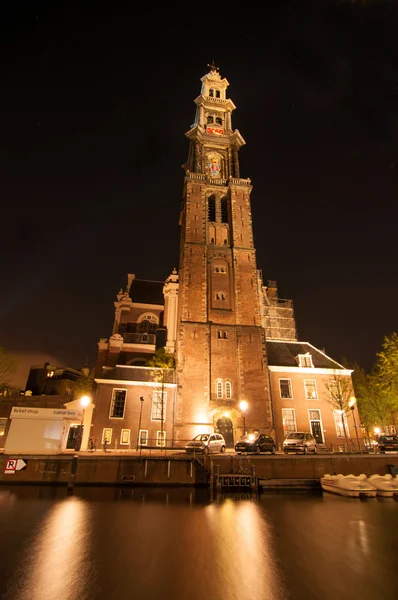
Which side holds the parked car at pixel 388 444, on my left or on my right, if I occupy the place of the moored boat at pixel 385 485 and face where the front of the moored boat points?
on my right

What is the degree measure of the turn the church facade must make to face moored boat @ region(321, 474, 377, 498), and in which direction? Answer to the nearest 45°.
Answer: approximately 45° to its left

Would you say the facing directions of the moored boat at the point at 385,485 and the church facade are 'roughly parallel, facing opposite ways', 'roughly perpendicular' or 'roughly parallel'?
roughly perpendicular

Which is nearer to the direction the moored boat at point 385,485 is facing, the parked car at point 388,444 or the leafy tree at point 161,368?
the leafy tree

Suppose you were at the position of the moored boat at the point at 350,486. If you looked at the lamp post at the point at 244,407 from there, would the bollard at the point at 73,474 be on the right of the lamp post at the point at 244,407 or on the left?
left

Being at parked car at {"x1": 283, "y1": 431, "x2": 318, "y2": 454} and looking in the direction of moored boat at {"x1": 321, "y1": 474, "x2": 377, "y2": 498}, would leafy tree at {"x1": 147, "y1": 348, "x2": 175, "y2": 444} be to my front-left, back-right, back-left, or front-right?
back-right

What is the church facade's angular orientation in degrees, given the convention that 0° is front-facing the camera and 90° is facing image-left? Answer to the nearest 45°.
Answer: approximately 0°

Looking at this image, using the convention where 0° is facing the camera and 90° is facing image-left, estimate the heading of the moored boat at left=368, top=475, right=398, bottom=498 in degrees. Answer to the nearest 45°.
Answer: approximately 90°

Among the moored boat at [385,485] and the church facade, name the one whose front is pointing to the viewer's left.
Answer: the moored boat

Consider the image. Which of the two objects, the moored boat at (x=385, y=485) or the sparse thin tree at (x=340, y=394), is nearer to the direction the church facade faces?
the moored boat

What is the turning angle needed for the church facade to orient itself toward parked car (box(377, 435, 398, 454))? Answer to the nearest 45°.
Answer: approximately 90° to its left

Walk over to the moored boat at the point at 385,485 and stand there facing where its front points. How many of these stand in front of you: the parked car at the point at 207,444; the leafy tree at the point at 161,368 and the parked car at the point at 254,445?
3

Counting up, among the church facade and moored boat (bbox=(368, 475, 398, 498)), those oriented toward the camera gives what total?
1
